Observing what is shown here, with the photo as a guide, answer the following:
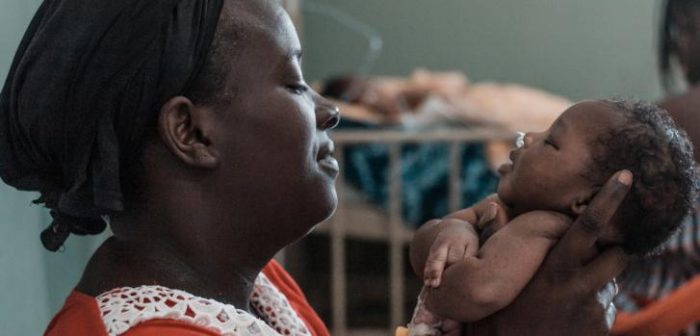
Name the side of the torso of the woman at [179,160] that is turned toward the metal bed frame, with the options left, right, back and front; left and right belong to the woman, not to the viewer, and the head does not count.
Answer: left

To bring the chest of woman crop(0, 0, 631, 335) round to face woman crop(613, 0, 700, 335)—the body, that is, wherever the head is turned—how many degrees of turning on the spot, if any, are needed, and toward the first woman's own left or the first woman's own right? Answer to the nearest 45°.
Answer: approximately 45° to the first woman's own left

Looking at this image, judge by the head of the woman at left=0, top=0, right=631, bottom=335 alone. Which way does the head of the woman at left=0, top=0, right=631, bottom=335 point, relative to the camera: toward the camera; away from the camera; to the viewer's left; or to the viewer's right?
to the viewer's right

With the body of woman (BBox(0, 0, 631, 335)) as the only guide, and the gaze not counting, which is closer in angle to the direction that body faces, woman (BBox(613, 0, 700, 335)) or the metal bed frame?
the woman

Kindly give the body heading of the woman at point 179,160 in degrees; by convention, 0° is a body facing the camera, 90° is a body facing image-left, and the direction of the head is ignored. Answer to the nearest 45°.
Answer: approximately 270°

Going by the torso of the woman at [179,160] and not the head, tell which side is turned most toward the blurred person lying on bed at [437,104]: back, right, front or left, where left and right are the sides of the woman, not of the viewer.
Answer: left
